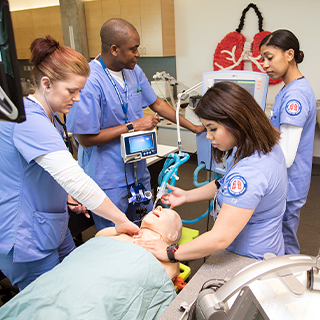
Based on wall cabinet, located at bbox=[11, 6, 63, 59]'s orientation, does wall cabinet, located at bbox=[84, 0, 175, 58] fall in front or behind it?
in front

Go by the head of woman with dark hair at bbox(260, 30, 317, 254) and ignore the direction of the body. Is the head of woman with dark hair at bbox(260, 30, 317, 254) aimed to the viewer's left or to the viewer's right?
to the viewer's left

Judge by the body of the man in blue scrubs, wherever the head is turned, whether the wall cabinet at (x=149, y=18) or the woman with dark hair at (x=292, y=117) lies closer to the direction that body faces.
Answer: the woman with dark hair

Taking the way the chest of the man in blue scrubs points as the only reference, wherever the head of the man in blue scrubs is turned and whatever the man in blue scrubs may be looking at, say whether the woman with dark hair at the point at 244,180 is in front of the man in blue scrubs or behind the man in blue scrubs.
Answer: in front

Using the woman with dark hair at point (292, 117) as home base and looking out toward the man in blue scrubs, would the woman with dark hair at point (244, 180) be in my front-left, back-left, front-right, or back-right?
front-left

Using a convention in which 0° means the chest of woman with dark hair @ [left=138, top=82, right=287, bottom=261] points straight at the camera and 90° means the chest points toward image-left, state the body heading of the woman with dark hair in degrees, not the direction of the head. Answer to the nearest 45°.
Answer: approximately 90°

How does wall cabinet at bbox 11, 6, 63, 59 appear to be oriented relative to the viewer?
toward the camera

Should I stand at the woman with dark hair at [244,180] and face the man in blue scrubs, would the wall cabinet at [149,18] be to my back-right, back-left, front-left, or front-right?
front-right

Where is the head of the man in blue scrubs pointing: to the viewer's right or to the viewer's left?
to the viewer's right
